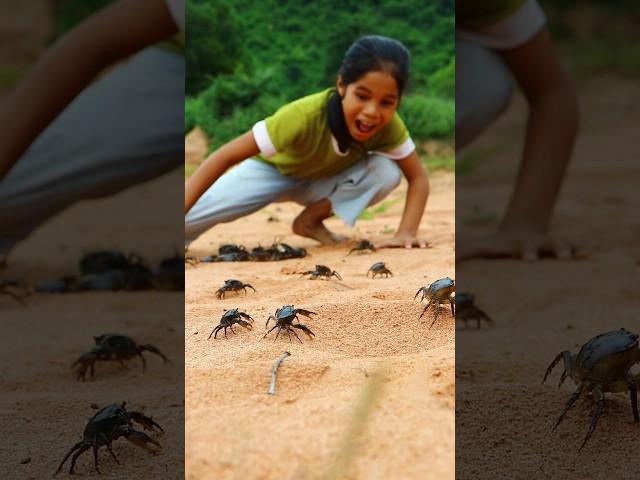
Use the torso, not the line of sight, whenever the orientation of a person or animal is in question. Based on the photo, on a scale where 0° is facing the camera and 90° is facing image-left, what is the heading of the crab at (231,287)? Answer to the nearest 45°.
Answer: approximately 45°
